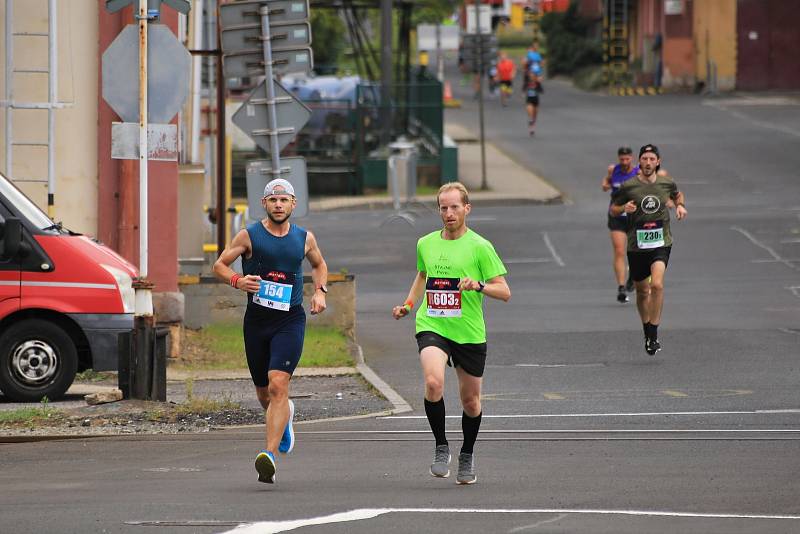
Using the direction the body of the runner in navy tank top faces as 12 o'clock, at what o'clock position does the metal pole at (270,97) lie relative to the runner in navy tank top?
The metal pole is roughly at 6 o'clock from the runner in navy tank top.

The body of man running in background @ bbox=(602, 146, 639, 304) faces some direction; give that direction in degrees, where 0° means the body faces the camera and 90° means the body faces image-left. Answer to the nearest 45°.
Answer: approximately 0°

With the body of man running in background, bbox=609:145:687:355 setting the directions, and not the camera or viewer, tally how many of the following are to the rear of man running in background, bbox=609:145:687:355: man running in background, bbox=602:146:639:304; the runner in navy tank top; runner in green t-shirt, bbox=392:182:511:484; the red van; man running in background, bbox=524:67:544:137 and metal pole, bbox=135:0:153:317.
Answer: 2

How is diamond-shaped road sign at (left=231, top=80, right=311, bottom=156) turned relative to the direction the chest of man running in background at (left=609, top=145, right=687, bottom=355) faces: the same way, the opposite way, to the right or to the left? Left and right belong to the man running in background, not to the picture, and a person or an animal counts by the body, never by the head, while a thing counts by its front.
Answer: the opposite way

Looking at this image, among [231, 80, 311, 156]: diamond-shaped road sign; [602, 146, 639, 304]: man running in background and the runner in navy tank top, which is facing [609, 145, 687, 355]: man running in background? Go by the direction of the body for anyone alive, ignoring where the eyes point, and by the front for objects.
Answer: [602, 146, 639, 304]: man running in background

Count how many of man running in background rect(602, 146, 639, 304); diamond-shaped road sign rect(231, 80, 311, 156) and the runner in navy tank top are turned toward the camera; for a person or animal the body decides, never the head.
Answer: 2

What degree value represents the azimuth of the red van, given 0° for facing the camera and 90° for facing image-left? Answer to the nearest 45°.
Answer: approximately 270°

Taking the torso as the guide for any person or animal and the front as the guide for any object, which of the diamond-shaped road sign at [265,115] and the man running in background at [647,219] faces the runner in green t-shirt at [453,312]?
the man running in background

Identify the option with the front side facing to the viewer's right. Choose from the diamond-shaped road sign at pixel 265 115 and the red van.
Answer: the red van

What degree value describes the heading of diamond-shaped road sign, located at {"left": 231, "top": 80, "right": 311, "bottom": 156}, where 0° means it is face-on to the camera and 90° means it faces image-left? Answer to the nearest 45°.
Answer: approximately 180°

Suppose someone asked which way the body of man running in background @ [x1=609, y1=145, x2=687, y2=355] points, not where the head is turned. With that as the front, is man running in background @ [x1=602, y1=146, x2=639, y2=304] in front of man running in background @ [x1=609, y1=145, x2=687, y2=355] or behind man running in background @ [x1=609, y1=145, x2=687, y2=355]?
behind
